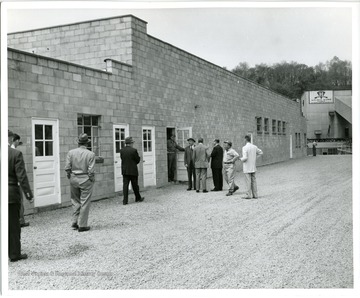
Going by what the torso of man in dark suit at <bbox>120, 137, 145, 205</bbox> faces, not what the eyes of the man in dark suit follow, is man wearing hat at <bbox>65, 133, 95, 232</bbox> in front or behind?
behind

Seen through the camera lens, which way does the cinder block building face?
facing the viewer and to the right of the viewer

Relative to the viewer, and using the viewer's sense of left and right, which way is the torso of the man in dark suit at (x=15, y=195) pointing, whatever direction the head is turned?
facing away from the viewer and to the right of the viewer

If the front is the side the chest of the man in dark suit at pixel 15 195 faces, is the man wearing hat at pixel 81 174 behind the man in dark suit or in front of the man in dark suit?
in front

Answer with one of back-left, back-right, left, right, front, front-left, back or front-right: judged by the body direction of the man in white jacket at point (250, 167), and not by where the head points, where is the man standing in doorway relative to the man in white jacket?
front

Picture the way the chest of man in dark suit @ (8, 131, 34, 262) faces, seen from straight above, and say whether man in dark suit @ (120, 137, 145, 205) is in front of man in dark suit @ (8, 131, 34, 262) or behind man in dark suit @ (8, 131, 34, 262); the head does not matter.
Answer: in front

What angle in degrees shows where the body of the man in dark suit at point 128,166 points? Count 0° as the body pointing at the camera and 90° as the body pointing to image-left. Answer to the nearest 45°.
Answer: approximately 225°

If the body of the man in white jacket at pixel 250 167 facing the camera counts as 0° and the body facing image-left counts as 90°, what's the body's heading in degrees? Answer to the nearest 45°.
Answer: approximately 135°

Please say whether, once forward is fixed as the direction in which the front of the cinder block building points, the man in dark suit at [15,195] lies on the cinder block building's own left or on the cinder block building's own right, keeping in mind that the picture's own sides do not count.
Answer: on the cinder block building's own right

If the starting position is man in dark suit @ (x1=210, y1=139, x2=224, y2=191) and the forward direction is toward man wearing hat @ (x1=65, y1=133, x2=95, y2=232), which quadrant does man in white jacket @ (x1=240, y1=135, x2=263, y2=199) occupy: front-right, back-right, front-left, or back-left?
front-left

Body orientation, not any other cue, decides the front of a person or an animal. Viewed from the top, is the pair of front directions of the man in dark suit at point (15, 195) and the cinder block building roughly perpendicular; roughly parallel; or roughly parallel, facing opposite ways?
roughly perpendicular

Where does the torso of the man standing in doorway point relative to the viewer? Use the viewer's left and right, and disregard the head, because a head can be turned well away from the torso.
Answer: facing to the right of the viewer
